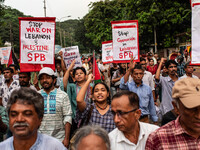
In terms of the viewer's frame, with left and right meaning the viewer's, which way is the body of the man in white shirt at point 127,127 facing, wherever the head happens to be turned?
facing the viewer and to the left of the viewer

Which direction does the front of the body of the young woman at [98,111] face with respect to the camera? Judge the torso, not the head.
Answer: toward the camera

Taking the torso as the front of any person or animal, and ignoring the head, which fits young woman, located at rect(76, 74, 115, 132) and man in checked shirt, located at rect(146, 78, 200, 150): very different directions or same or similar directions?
same or similar directions

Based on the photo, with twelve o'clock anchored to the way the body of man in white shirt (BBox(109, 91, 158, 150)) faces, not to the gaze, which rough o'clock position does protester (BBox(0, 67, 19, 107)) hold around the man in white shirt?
The protester is roughly at 3 o'clock from the man in white shirt.

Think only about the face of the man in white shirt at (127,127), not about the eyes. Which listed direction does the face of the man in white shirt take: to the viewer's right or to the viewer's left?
to the viewer's left

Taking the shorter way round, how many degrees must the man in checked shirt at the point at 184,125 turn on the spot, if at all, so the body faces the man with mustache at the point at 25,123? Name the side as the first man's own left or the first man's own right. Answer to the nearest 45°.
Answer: approximately 135° to the first man's own right

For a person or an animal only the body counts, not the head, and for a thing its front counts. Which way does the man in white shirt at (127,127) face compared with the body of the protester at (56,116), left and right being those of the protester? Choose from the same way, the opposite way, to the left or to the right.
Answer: the same way

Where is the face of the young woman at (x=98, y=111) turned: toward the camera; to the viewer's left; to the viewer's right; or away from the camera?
toward the camera

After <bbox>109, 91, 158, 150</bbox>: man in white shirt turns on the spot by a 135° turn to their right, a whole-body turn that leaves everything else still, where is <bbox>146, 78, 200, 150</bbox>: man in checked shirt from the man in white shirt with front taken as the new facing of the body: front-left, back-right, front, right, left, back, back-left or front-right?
back-right

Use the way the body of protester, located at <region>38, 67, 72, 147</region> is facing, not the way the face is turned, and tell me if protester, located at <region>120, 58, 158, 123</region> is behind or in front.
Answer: behind

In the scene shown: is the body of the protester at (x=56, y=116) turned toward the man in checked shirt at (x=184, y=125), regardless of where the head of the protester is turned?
no

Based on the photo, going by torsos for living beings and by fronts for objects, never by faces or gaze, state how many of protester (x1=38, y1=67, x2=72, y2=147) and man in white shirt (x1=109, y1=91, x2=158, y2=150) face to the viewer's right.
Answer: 0

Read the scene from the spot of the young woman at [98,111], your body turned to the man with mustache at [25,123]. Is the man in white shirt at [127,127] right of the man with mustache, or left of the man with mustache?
left

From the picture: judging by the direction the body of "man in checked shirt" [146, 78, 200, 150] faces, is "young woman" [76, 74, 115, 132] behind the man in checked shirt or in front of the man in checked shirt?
behind

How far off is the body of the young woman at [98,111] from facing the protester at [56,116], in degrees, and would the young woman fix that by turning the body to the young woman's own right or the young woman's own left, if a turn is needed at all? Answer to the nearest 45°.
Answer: approximately 90° to the young woman's own right

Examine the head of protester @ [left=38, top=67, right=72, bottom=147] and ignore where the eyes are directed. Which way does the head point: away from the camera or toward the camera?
toward the camera
